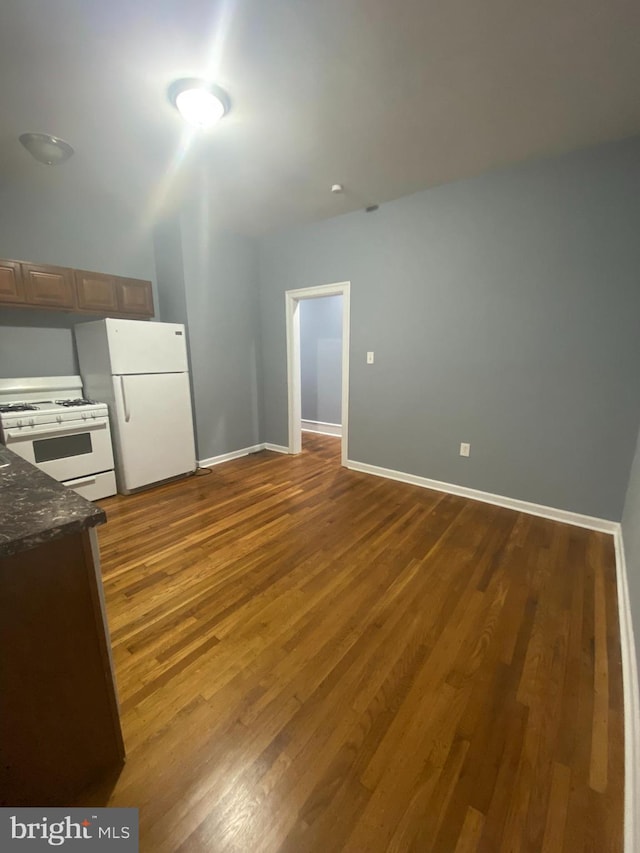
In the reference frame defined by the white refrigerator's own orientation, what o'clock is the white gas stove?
The white gas stove is roughly at 4 o'clock from the white refrigerator.

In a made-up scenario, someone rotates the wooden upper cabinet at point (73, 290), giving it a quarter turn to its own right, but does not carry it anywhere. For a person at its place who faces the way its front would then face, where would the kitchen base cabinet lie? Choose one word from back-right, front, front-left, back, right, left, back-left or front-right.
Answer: front-left

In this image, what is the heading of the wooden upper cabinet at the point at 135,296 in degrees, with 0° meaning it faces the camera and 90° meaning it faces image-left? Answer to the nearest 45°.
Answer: approximately 315°

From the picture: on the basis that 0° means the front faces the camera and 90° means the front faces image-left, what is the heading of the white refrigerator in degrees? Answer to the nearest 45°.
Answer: approximately 315°

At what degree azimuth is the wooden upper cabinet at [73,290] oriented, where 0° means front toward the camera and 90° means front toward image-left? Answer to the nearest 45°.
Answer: approximately 315°

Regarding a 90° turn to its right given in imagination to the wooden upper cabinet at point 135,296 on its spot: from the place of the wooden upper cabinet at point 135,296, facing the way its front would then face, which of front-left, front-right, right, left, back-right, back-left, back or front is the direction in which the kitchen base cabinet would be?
front-left
